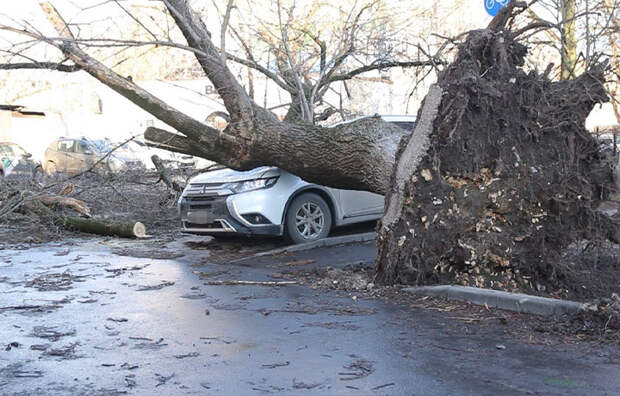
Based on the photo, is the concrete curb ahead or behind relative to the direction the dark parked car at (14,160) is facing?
ahead

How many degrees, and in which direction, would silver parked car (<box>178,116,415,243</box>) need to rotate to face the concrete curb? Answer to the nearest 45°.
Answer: approximately 90° to its left

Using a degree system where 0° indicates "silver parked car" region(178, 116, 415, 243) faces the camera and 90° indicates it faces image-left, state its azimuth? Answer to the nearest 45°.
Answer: approximately 45°

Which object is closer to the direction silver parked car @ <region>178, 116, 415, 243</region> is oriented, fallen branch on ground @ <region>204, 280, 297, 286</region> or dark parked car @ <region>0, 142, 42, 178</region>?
the fallen branch on ground

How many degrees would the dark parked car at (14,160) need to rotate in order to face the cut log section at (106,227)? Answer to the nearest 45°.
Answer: approximately 45° to its right

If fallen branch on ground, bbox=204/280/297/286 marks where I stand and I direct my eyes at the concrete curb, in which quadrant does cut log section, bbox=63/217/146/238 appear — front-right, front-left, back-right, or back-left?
back-left

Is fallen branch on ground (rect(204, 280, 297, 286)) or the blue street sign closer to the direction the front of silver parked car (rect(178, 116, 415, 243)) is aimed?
the fallen branch on ground

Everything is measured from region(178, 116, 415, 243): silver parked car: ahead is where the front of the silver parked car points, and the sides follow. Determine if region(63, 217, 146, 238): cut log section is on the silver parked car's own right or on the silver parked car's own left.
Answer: on the silver parked car's own right
